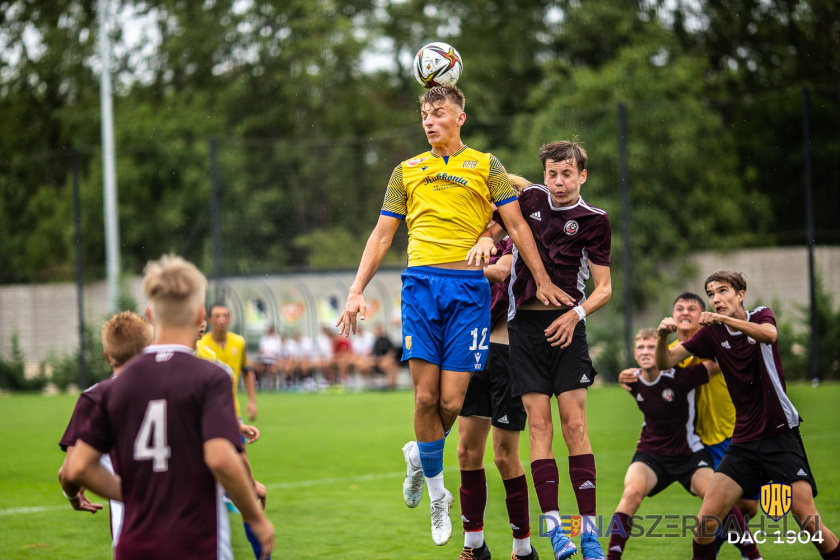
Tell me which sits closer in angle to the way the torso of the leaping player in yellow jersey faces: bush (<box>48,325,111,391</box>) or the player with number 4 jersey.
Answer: the player with number 4 jersey

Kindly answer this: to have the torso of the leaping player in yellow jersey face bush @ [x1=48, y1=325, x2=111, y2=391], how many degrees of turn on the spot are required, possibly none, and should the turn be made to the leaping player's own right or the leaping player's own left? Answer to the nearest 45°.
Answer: approximately 135° to the leaping player's own right

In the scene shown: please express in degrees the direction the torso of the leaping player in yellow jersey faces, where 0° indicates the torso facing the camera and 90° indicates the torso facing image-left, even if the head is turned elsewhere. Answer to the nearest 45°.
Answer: approximately 0°

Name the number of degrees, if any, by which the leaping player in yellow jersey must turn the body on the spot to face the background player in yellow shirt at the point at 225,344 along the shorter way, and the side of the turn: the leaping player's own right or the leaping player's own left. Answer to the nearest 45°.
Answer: approximately 135° to the leaping player's own right

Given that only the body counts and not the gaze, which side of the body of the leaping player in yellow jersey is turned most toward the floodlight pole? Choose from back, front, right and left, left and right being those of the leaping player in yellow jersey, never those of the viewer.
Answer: back

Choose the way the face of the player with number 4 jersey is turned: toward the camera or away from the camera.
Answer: away from the camera
